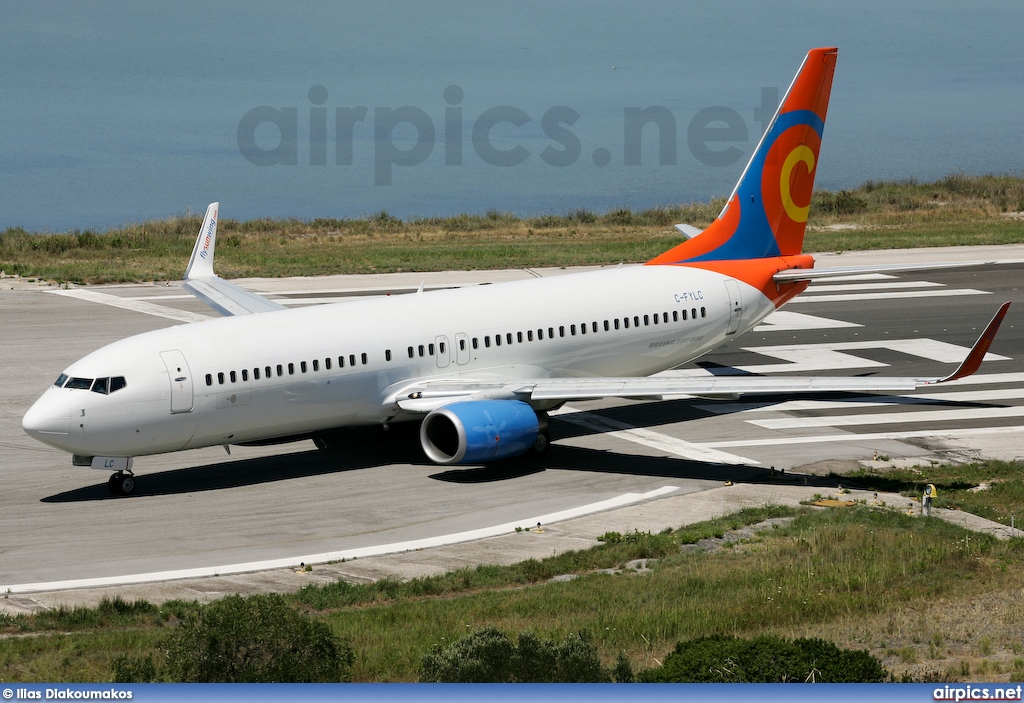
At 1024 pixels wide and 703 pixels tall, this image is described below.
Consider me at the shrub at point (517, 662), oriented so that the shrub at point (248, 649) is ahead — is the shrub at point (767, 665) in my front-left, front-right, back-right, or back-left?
back-right

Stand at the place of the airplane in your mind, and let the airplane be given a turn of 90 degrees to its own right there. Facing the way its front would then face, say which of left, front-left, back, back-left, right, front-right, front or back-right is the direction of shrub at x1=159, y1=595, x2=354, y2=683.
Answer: back-left

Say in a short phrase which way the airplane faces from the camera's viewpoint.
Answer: facing the viewer and to the left of the viewer

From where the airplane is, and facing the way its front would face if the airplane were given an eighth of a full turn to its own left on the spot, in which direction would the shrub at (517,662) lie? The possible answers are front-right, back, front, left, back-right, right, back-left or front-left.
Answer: front
